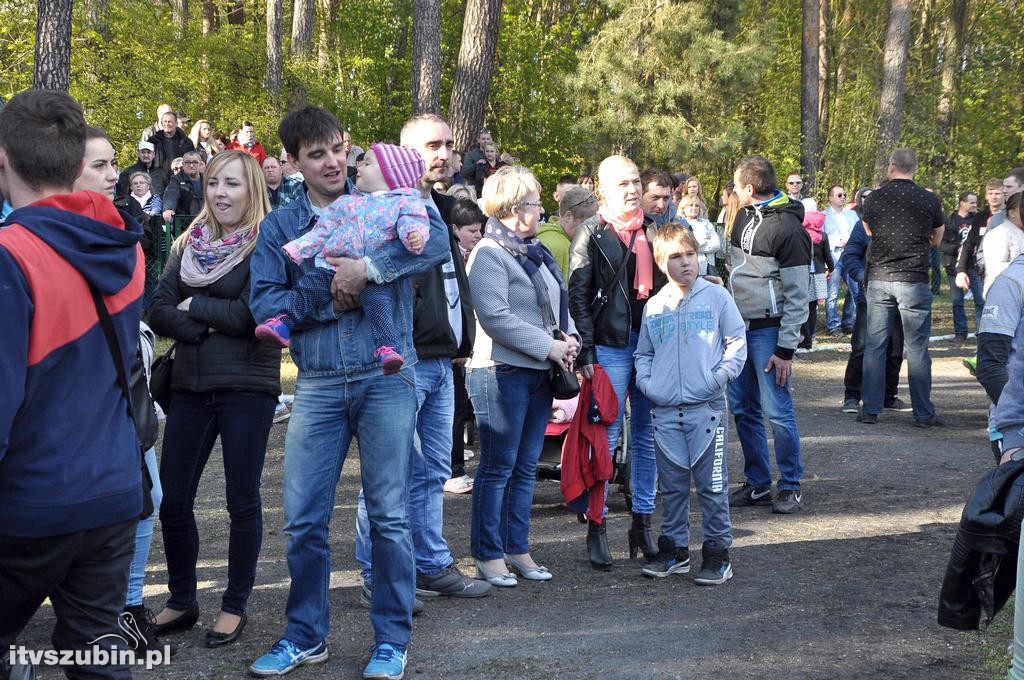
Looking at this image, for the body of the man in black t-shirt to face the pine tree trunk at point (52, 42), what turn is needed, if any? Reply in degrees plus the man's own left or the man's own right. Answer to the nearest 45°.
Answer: approximately 90° to the man's own left

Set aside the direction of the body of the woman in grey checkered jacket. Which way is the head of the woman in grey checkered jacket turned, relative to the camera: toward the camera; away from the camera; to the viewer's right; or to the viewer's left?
to the viewer's right

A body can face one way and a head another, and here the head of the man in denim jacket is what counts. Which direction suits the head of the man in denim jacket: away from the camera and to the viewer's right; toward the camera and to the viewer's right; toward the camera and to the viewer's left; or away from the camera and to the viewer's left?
toward the camera and to the viewer's right

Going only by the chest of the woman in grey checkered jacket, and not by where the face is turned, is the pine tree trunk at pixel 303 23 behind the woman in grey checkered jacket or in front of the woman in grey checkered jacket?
behind

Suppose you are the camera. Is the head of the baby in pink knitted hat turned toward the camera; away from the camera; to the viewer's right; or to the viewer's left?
to the viewer's left

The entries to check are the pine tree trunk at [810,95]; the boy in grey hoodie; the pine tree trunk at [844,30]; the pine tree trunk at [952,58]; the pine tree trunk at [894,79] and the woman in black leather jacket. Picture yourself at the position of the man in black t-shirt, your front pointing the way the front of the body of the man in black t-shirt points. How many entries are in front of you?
4

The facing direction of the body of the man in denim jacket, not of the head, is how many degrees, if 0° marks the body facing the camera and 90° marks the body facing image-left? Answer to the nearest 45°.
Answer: approximately 0°

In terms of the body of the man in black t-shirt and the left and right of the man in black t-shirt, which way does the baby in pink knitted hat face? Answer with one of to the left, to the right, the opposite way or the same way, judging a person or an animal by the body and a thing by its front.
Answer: the opposite way

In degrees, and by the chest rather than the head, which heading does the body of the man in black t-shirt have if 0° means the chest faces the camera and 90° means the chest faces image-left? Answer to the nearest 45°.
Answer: approximately 180°

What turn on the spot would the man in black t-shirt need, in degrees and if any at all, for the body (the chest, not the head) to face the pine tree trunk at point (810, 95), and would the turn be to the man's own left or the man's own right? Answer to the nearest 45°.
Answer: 0° — they already face it

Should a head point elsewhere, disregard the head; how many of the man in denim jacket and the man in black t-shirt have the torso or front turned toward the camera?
1

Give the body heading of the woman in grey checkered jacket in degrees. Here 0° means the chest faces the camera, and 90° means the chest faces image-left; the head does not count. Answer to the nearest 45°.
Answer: approximately 315°

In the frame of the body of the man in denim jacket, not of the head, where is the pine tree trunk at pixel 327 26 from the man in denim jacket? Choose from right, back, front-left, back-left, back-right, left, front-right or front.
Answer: back
